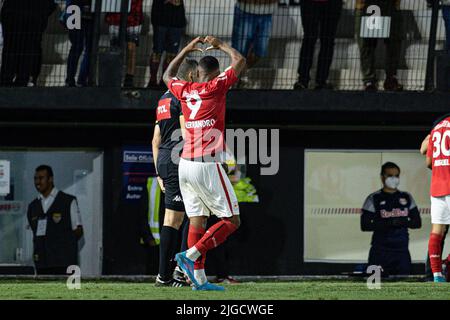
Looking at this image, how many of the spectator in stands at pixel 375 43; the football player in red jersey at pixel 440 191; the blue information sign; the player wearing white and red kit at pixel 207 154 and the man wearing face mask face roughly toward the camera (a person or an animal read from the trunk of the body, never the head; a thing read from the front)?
3

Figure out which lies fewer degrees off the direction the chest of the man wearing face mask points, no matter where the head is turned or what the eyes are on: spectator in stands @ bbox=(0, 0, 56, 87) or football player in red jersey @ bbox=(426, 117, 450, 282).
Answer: the football player in red jersey

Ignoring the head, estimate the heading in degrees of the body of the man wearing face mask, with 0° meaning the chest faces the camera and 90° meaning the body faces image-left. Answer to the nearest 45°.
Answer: approximately 0°

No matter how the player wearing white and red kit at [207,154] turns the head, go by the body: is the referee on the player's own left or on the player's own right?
on the player's own left

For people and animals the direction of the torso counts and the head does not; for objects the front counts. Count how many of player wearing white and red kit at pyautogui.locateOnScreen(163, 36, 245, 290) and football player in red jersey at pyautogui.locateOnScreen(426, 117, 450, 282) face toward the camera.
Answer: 0

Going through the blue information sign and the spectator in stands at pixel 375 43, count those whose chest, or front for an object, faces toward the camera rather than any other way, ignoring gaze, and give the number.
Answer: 2

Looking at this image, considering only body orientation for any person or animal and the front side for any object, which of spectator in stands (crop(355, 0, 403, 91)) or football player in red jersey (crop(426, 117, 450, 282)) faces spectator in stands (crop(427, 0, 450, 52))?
the football player in red jersey

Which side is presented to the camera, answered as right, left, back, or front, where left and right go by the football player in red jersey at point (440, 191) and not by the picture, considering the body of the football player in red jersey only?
back

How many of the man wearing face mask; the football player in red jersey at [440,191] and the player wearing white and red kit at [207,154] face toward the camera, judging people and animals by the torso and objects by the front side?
1

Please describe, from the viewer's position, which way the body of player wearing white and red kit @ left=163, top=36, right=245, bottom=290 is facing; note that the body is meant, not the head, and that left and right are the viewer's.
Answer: facing away from the viewer and to the right of the viewer

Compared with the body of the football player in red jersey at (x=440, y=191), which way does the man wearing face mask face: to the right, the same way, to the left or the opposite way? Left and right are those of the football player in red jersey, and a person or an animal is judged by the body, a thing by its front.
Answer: the opposite way

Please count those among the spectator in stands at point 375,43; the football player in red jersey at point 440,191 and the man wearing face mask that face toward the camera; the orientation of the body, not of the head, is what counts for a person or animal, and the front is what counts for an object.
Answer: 2

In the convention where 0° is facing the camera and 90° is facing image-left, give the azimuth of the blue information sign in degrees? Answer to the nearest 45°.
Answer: approximately 0°

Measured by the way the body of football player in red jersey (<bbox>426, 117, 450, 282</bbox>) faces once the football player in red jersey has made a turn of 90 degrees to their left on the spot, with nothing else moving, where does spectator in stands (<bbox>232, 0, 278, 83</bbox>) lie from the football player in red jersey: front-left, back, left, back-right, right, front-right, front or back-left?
front-right

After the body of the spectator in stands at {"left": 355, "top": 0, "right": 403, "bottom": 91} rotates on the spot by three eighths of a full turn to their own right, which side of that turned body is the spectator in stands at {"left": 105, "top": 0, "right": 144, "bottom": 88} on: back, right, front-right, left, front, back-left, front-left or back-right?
front-left
